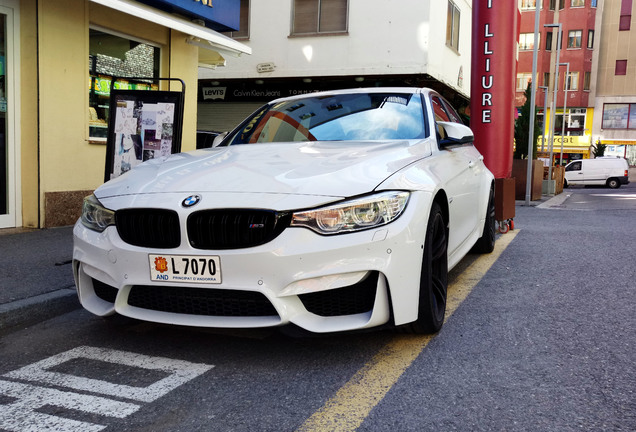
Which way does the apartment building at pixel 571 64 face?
toward the camera

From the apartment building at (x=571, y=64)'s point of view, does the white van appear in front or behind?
in front

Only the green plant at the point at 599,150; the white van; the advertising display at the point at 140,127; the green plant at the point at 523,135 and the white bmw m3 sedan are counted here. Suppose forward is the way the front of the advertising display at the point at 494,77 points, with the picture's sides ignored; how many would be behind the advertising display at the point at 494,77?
3

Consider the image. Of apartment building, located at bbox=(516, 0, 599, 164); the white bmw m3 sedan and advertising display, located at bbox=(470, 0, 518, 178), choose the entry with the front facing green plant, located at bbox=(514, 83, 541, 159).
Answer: the apartment building

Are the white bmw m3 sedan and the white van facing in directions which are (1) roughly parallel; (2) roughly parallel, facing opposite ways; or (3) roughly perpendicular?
roughly perpendicular

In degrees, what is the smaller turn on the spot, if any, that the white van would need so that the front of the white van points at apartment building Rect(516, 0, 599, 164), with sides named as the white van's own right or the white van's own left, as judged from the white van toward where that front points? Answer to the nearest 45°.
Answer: approximately 90° to the white van's own right

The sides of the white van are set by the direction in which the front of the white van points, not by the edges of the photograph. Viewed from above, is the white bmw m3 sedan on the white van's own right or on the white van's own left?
on the white van's own left

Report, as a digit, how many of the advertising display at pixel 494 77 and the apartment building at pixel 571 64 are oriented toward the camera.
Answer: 2

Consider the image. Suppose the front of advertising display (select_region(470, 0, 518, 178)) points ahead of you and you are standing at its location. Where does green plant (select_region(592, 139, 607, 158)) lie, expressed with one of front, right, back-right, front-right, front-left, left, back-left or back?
back

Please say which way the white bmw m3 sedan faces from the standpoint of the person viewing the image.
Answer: facing the viewer and to the left of the viewer

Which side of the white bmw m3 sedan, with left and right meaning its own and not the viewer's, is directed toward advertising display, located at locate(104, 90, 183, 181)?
right

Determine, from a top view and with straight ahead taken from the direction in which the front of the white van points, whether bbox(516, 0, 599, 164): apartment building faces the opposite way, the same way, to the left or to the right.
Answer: to the left

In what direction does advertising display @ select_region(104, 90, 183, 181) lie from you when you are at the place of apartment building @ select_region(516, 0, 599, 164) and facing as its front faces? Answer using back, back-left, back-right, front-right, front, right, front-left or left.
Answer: front

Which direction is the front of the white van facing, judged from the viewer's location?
facing to the left of the viewer

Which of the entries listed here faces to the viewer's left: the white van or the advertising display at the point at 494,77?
the white van

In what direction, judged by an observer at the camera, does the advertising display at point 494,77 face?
facing the viewer
